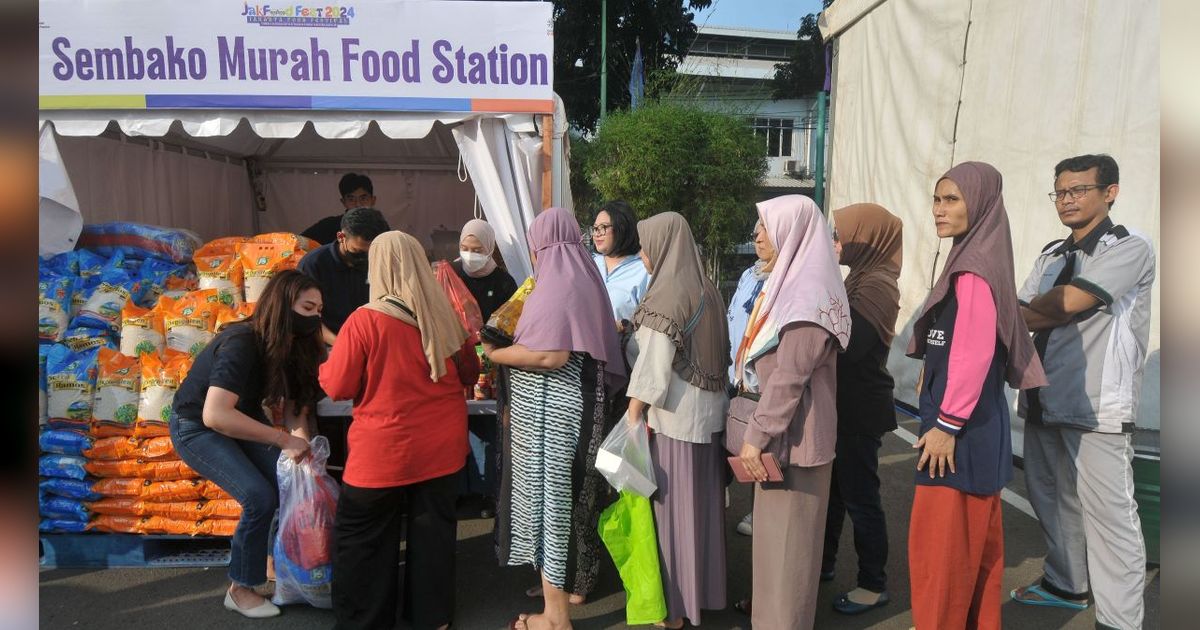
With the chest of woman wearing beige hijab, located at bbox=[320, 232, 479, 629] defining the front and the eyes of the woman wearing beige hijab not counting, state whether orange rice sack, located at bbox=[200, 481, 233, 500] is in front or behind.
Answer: in front

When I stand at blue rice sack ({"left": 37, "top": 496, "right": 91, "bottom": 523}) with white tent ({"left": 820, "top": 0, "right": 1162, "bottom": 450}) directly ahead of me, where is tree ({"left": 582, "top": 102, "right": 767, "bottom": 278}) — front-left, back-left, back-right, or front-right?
front-left

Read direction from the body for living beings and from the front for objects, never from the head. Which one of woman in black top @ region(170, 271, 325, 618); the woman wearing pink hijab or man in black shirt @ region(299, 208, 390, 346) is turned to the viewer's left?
the woman wearing pink hijab

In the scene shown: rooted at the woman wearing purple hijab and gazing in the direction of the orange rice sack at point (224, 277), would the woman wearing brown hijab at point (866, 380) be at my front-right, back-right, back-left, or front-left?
back-right

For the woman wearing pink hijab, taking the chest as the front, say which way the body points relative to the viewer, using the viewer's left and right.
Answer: facing to the left of the viewer

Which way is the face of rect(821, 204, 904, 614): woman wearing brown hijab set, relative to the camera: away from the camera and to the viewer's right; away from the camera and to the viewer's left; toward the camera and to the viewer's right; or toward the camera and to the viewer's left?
away from the camera and to the viewer's left

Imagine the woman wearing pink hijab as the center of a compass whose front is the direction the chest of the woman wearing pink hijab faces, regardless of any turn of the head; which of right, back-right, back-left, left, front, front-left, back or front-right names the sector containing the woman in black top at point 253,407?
front

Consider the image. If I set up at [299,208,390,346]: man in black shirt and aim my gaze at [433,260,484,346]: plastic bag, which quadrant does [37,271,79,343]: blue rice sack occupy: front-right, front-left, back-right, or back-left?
back-right

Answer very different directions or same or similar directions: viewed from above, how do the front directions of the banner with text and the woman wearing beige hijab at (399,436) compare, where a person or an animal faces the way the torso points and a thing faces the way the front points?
very different directions

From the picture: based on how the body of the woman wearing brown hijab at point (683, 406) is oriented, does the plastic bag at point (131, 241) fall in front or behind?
in front

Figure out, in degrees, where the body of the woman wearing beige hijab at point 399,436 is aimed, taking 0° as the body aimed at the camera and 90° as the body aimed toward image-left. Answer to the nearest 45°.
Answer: approximately 180°
